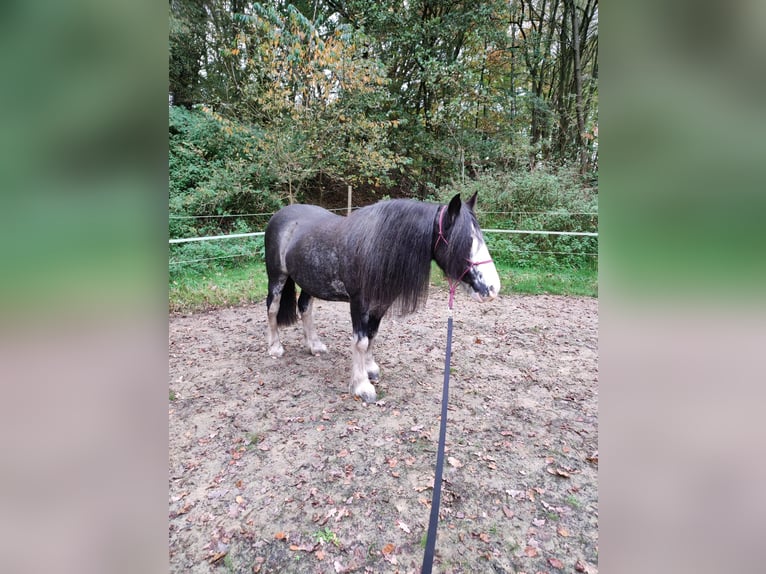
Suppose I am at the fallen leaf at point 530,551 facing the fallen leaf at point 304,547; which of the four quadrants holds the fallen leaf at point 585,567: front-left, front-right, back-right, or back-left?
back-left

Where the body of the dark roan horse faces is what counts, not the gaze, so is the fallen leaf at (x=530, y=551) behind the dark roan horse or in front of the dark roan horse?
in front

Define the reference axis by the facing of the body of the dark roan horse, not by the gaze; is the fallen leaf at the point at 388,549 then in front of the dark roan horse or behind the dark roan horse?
in front

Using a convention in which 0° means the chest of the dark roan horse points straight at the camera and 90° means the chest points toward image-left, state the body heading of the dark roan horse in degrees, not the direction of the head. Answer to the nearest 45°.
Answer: approximately 315°

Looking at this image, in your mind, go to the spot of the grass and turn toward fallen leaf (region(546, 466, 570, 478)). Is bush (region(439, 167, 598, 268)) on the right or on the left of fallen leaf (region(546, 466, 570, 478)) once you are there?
left

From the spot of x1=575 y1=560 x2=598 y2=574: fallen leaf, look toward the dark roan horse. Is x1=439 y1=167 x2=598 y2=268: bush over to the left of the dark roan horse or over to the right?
right

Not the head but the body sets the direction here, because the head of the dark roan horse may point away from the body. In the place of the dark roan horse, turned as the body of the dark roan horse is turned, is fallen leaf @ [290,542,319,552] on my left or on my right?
on my right
